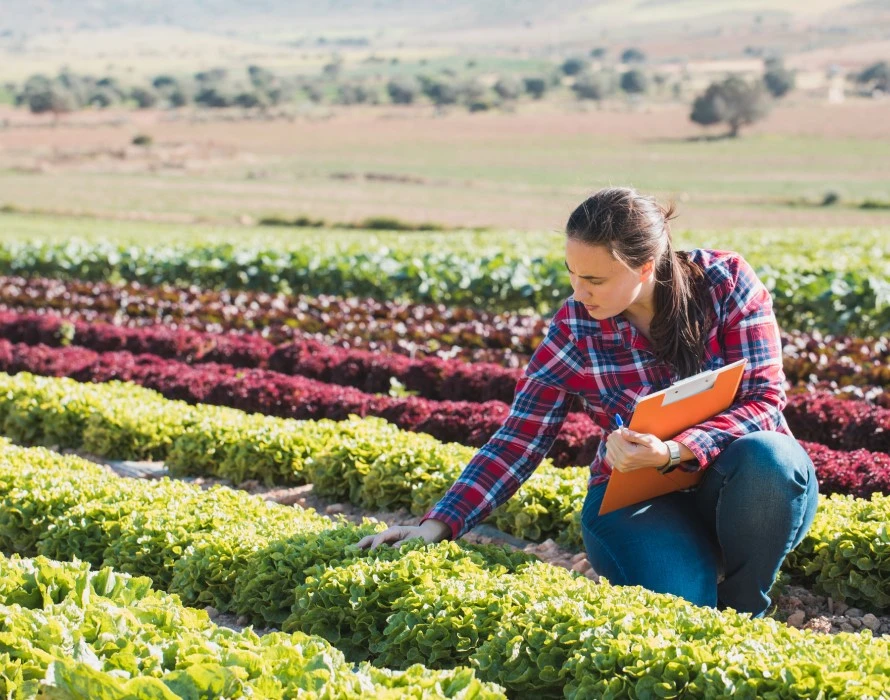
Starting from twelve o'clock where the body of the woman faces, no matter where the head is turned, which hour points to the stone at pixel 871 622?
The stone is roughly at 7 o'clock from the woman.

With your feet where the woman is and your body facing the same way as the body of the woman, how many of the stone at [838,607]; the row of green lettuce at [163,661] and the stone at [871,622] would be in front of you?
1

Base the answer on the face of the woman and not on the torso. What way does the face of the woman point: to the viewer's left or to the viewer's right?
to the viewer's left

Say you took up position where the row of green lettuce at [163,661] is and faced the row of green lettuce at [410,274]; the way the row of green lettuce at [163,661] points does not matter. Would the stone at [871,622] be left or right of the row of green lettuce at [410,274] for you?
right

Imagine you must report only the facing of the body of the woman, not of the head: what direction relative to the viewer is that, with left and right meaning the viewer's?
facing the viewer and to the left of the viewer

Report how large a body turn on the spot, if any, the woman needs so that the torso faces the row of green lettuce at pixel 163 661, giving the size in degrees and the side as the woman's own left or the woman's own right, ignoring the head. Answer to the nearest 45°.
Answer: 0° — they already face it

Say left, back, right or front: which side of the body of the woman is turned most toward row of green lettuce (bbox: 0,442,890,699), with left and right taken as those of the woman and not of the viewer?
front
